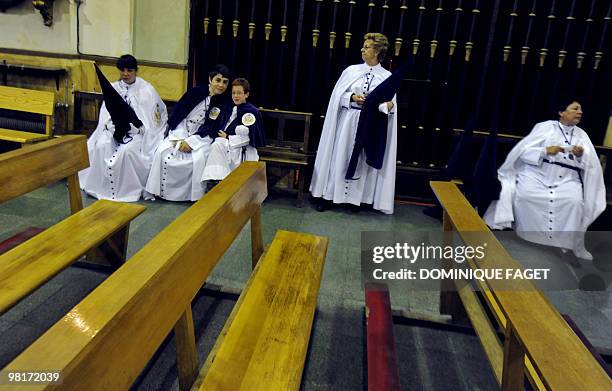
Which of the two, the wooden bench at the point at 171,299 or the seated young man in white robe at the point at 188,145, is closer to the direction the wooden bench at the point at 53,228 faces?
the wooden bench

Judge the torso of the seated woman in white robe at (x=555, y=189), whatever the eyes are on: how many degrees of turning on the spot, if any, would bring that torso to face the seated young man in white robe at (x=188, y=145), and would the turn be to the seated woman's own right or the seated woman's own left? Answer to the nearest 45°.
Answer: approximately 90° to the seated woman's own right

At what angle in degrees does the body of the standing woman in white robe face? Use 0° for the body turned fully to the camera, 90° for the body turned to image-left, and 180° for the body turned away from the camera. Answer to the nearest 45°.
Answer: approximately 0°

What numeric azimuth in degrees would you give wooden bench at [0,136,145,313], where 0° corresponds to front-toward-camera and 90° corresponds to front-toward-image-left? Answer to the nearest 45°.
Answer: approximately 315°

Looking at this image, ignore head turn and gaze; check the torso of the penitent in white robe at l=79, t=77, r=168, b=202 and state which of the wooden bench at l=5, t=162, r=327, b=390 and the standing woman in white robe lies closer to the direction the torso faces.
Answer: the wooden bench

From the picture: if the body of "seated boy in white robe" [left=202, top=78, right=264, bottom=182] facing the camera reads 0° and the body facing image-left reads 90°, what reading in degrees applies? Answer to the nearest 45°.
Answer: approximately 45°

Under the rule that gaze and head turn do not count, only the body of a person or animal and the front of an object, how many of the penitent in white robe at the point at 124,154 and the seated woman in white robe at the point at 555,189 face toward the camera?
2

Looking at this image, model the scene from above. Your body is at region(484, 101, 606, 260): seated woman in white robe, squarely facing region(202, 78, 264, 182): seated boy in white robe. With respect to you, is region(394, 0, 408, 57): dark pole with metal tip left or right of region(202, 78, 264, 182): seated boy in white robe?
right

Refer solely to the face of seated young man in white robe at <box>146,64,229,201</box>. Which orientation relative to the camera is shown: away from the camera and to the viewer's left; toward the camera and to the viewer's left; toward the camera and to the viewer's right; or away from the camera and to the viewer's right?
toward the camera and to the viewer's right

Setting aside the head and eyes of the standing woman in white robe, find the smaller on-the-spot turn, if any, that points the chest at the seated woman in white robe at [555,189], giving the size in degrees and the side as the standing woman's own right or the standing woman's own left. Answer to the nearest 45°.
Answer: approximately 90° to the standing woman's own left
